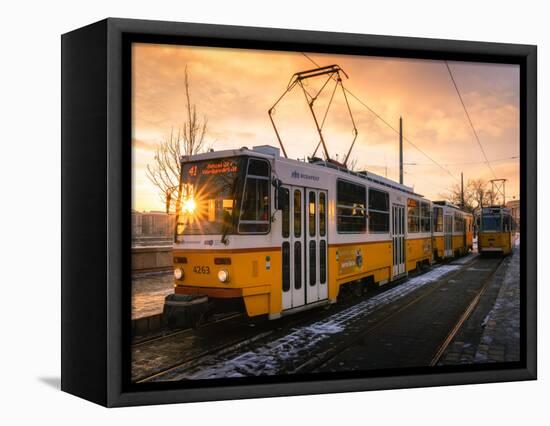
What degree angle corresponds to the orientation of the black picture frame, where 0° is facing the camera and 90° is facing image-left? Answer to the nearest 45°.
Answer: approximately 315°
